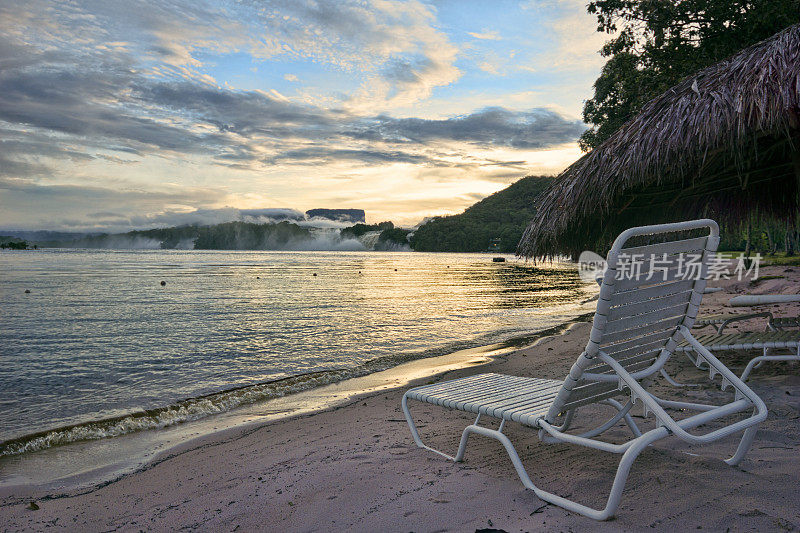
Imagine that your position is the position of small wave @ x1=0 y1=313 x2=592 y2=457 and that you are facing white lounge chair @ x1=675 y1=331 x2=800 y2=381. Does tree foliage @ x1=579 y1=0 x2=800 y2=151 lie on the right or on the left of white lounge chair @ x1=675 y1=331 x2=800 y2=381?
left

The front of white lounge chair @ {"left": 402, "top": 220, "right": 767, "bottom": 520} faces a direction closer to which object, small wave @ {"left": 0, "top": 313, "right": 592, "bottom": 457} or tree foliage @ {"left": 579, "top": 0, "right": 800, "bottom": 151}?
the small wave

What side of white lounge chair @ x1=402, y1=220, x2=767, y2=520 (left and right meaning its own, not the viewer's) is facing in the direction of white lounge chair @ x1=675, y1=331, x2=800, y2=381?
right

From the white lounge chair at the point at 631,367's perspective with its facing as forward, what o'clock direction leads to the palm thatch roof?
The palm thatch roof is roughly at 2 o'clock from the white lounge chair.

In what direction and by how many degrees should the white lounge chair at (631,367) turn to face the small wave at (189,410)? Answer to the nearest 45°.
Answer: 0° — it already faces it

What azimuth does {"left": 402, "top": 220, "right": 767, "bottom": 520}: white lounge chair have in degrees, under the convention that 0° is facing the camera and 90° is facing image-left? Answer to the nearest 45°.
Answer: approximately 135°
